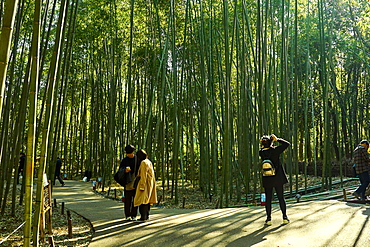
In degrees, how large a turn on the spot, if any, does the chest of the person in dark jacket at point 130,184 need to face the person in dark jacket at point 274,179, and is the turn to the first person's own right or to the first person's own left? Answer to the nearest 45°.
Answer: approximately 45° to the first person's own left

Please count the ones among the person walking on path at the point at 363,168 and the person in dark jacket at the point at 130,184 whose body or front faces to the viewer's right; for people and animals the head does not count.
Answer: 1
